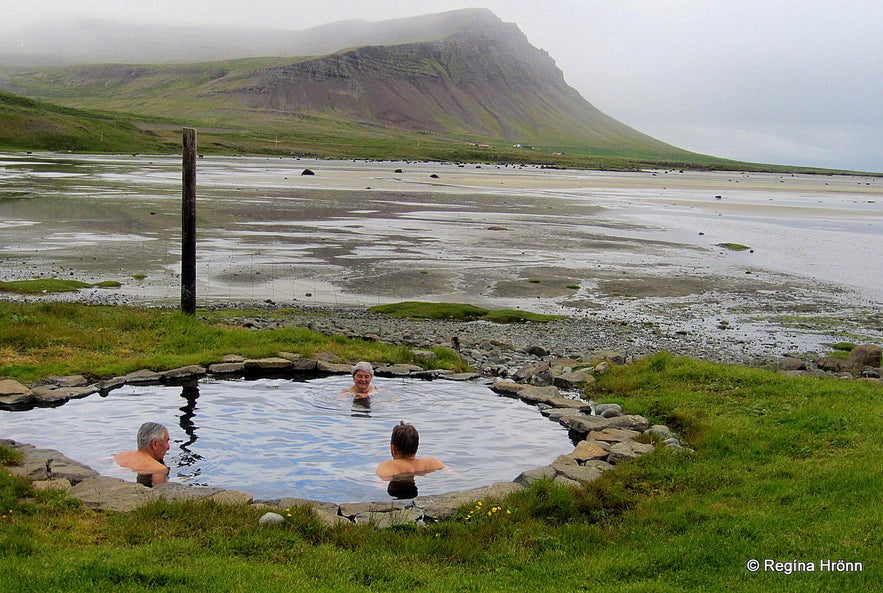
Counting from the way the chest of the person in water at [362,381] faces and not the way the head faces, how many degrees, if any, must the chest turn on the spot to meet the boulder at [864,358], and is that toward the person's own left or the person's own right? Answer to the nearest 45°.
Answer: approximately 90° to the person's own left

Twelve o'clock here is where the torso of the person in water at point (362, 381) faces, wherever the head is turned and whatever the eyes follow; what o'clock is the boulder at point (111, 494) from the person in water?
The boulder is roughly at 1 o'clock from the person in water.

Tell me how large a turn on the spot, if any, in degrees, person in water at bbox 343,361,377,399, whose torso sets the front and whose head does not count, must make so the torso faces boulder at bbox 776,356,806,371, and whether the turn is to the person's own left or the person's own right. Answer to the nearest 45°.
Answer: approximately 90° to the person's own left

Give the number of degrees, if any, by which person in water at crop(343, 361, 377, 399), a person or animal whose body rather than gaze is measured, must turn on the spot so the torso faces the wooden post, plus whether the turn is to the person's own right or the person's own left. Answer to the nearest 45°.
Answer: approximately 135° to the person's own right

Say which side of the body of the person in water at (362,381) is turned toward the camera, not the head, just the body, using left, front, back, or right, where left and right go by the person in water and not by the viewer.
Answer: front

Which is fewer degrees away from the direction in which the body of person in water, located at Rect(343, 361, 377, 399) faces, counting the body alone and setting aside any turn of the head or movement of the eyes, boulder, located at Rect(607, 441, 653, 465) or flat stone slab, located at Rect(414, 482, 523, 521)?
the flat stone slab

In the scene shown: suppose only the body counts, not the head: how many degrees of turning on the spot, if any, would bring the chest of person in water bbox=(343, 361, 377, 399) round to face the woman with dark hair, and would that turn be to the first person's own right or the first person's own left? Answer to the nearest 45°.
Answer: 0° — they already face them

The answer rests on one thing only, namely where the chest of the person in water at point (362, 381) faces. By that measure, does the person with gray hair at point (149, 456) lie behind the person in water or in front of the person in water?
in front

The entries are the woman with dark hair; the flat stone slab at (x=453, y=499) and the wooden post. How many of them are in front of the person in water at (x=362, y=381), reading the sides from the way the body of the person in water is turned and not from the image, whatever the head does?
2

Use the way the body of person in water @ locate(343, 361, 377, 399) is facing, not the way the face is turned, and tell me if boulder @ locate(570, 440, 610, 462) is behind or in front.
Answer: in front

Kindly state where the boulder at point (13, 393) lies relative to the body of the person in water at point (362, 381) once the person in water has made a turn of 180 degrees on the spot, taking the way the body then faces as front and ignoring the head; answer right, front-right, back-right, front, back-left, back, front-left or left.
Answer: left

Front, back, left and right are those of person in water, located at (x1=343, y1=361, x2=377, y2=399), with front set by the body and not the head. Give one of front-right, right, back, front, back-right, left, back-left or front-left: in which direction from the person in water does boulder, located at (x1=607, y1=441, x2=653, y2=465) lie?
front-left

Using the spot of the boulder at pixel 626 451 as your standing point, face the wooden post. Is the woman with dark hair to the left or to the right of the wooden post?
left
